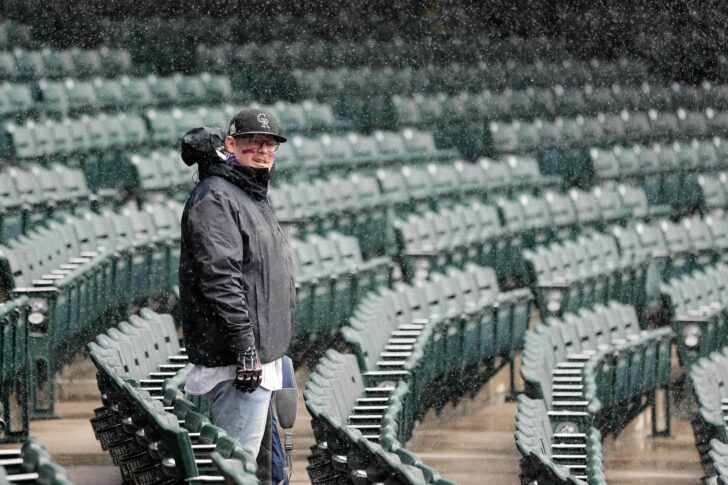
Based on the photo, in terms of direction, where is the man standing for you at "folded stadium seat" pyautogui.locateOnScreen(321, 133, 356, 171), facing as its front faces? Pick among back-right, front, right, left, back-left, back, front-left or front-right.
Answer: front-right

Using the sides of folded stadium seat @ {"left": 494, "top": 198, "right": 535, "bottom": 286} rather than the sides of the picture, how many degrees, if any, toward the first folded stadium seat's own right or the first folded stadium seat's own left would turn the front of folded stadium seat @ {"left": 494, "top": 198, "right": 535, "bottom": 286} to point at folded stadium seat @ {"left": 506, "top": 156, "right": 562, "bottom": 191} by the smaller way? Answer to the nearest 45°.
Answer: approximately 135° to the first folded stadium seat's own left

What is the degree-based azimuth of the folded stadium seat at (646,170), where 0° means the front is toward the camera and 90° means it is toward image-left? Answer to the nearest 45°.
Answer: approximately 315°

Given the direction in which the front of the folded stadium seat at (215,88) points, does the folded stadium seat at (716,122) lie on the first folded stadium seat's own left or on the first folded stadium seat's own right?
on the first folded stadium seat's own left

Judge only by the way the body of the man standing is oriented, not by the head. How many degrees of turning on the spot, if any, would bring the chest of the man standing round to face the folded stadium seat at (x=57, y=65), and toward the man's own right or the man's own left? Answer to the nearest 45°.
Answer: approximately 135° to the man's own left

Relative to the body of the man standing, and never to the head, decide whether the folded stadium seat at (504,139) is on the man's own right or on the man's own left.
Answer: on the man's own left

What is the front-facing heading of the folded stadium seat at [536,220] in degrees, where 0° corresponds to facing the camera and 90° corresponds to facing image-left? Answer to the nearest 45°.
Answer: approximately 315°
